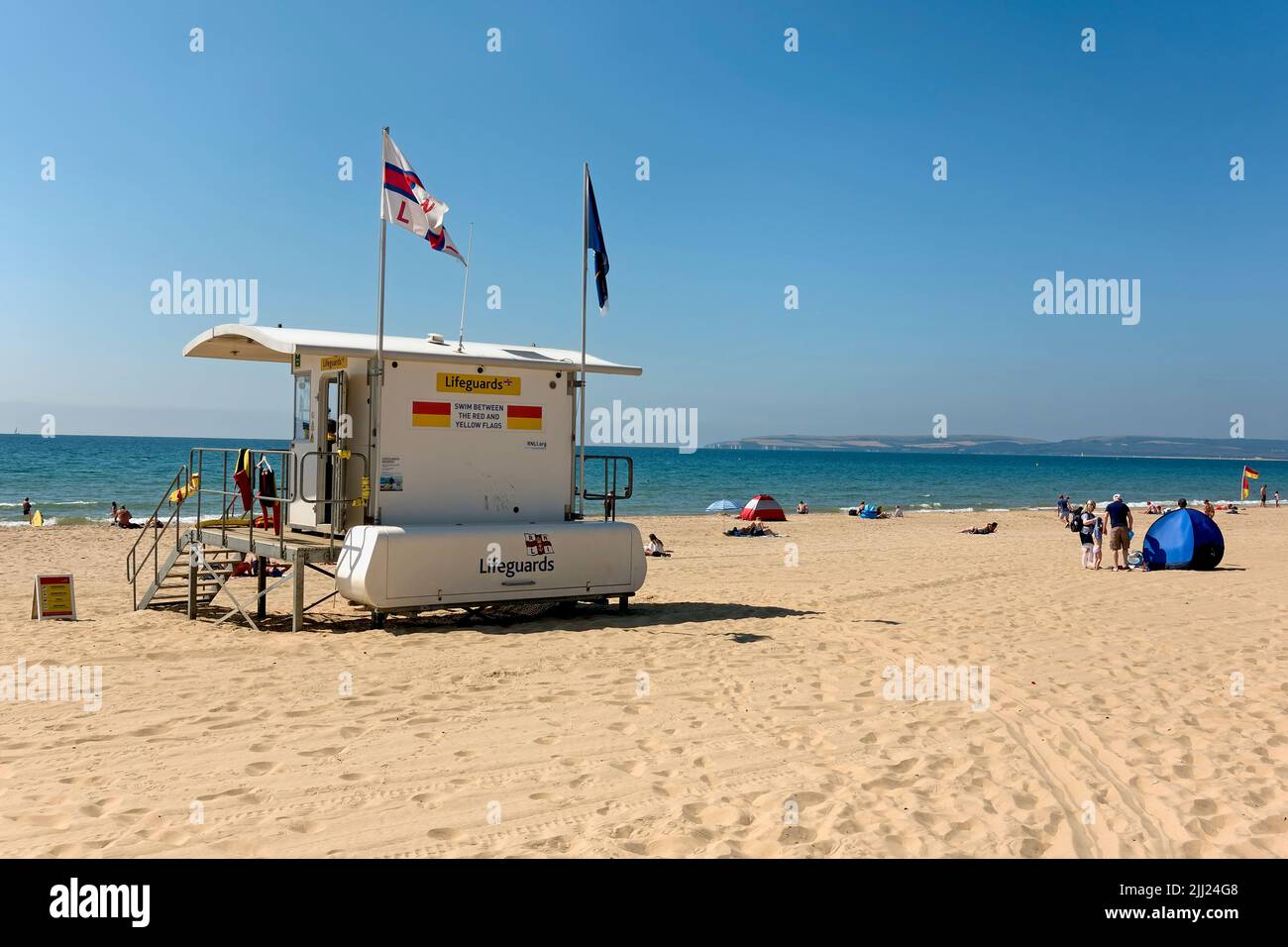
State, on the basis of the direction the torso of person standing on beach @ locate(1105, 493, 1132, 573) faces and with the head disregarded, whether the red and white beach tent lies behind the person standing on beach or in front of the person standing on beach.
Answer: in front

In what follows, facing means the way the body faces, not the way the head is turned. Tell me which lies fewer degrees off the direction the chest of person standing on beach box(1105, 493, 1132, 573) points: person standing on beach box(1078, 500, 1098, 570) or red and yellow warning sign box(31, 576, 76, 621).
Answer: the person standing on beach

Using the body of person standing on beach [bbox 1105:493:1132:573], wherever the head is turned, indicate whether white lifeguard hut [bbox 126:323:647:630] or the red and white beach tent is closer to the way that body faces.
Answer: the red and white beach tent
